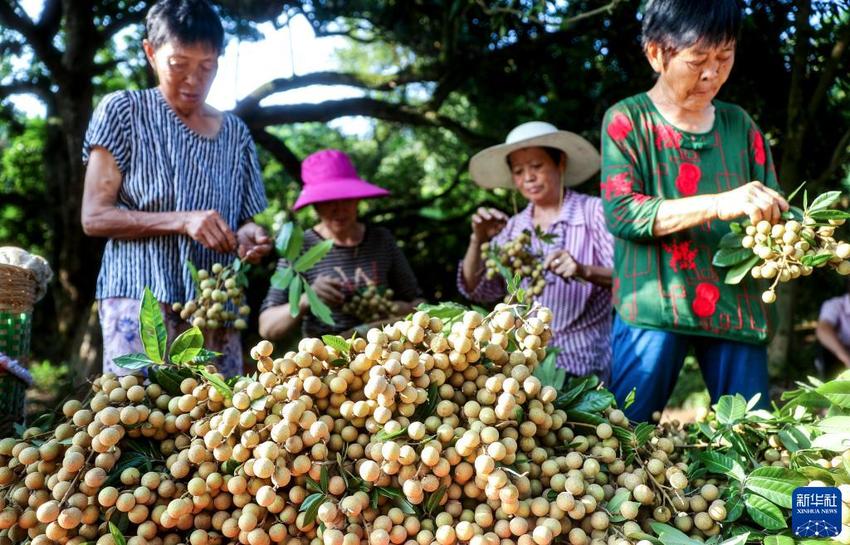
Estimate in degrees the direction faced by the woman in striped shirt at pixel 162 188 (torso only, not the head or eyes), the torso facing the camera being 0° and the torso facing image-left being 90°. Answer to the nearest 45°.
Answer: approximately 315°

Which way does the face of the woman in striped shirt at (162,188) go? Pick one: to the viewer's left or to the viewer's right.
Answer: to the viewer's right

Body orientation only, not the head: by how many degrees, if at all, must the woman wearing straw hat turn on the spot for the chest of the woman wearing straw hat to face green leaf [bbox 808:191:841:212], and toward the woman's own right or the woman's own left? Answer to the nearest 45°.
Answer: approximately 90° to the woman's own left

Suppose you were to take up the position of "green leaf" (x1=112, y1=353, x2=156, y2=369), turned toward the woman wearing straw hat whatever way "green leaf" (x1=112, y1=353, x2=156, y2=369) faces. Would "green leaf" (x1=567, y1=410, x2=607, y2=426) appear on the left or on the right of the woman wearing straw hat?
right
